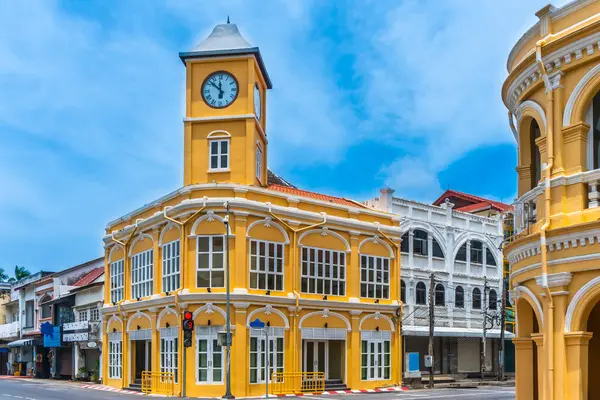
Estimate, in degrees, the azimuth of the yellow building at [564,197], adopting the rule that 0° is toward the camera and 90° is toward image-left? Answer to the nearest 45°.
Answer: approximately 45°

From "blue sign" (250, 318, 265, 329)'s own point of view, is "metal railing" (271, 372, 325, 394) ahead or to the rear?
to the rear

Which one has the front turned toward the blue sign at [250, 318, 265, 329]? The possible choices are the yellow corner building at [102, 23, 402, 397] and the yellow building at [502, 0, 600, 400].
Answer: the yellow corner building

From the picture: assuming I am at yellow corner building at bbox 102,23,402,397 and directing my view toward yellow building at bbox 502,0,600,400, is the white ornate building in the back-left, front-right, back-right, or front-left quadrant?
back-left

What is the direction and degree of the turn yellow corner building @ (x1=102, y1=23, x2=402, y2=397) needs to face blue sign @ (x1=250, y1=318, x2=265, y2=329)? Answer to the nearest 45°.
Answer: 0° — it already faces it

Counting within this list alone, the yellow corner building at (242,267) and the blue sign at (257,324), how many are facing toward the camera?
2

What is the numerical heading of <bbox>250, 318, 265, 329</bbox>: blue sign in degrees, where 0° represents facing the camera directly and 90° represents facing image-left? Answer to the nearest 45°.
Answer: approximately 0°

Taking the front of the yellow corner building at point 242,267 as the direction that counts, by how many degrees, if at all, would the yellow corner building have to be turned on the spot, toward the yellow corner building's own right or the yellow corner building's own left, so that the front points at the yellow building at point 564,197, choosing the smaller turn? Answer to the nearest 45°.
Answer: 0° — it already faces it
